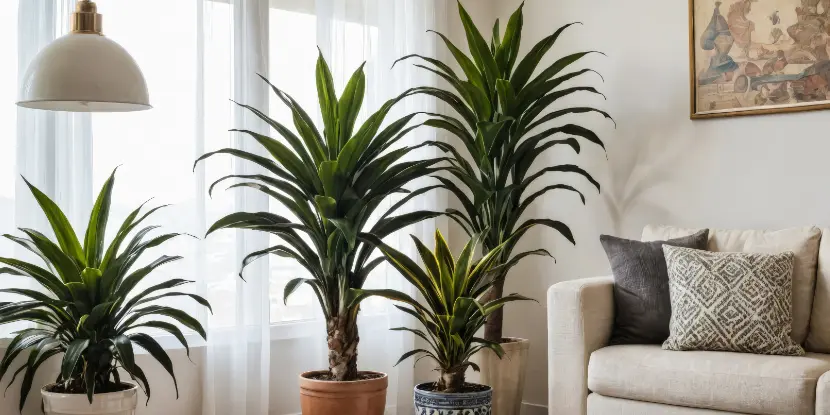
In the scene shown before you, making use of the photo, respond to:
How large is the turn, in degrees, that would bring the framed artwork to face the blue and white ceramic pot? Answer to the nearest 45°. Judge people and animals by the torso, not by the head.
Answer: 0° — it already faces it

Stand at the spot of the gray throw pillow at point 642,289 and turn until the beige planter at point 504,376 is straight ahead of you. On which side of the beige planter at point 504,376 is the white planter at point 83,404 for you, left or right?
left

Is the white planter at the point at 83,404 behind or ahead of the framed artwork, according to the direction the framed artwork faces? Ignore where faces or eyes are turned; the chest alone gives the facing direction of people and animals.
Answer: ahead

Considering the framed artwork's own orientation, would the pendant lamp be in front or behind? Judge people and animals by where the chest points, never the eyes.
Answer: in front

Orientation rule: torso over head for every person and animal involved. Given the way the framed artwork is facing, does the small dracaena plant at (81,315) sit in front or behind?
in front

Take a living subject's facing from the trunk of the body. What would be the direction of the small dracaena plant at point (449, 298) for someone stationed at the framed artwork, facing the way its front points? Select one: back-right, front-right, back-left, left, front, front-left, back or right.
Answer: front
